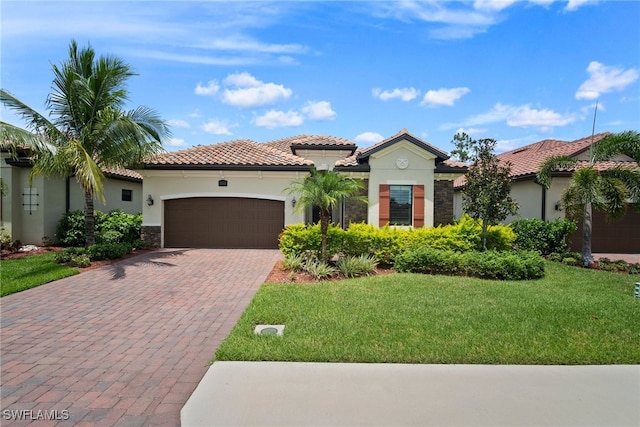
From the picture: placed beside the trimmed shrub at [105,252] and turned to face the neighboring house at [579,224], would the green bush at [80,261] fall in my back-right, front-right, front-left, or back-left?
back-right

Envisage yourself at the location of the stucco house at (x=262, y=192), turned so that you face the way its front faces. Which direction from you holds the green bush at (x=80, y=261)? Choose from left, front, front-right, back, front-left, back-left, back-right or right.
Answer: front-right

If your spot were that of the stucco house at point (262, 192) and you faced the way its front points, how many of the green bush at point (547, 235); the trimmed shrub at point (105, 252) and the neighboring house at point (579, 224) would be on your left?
2

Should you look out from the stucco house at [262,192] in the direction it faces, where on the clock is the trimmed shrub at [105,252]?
The trimmed shrub is roughly at 2 o'clock from the stucco house.

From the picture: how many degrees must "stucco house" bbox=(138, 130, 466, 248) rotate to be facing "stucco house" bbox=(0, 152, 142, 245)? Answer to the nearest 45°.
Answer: approximately 90° to its right

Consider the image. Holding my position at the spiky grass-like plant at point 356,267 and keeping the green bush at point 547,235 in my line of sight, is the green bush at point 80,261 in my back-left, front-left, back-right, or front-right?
back-left

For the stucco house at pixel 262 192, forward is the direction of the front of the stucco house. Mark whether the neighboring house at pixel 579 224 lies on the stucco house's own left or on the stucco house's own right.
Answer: on the stucco house's own left

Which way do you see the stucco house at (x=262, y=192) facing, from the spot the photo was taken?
facing the viewer

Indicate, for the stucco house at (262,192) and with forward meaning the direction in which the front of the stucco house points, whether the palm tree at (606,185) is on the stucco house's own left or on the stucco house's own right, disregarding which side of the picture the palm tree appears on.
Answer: on the stucco house's own left

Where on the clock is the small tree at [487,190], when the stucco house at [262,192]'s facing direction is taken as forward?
The small tree is roughly at 10 o'clock from the stucco house.

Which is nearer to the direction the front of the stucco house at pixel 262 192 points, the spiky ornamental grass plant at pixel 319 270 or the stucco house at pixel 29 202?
the spiky ornamental grass plant

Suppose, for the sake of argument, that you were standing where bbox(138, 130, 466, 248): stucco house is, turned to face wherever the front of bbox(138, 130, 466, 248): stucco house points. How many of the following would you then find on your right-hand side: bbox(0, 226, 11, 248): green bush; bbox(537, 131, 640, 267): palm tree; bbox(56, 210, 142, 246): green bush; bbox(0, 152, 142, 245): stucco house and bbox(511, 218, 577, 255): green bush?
3

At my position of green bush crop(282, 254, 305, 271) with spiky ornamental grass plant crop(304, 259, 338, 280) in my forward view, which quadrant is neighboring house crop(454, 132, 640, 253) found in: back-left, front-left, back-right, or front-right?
front-left

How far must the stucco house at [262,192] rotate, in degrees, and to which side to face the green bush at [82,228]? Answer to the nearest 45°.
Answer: approximately 90° to its right

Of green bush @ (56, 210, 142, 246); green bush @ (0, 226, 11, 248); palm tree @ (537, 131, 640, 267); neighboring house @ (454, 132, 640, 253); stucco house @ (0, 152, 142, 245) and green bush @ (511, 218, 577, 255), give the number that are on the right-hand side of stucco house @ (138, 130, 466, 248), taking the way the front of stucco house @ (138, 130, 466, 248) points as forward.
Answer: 3

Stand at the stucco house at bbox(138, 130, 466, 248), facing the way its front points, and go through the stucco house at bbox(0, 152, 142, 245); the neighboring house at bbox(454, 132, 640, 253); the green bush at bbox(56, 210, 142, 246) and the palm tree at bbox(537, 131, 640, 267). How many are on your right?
2

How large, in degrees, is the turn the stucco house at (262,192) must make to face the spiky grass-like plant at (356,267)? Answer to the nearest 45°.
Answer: approximately 45° to its left

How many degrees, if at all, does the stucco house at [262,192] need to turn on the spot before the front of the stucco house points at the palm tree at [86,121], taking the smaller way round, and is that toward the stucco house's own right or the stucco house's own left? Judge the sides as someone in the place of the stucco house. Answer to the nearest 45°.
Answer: approximately 45° to the stucco house's own right

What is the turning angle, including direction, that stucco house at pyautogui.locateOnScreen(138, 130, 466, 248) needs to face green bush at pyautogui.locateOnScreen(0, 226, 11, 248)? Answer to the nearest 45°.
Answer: approximately 90° to its right

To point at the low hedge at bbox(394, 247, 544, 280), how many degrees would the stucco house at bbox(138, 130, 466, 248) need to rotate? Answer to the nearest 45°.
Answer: approximately 45° to its left
